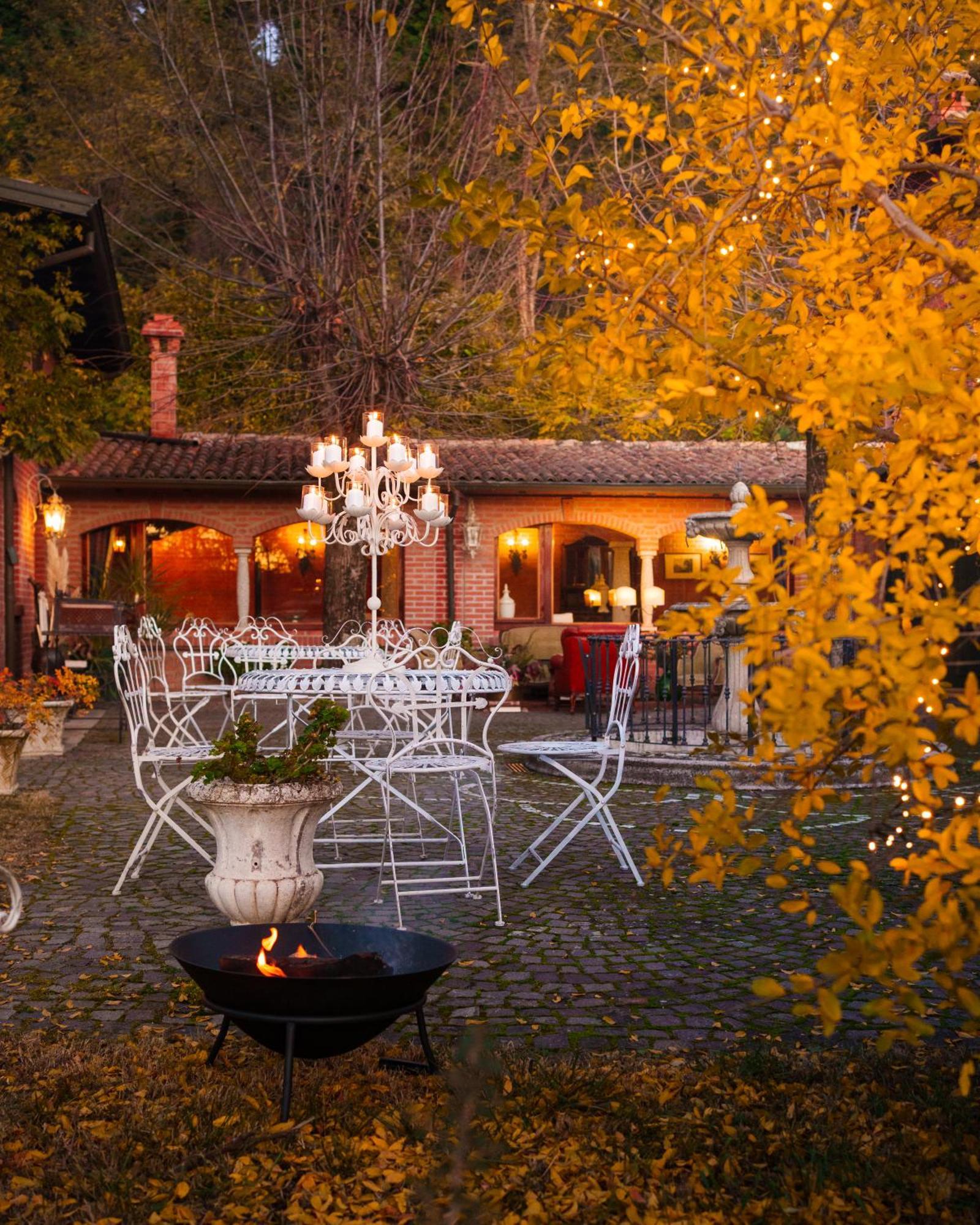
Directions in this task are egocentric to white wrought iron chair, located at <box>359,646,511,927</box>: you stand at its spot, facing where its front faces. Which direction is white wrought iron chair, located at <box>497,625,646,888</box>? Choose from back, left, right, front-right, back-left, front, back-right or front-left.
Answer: right

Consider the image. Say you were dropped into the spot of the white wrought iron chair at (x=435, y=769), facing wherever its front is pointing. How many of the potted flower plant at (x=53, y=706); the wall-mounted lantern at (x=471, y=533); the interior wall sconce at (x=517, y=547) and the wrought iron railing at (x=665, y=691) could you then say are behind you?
0

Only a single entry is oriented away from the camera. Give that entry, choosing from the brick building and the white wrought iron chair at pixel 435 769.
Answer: the white wrought iron chair

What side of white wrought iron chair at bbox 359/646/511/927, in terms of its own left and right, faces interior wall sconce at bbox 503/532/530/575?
front

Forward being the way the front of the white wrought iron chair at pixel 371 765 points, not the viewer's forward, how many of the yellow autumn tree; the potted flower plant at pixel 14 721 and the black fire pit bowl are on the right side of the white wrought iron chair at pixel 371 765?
1

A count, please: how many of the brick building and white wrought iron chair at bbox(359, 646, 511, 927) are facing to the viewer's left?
0

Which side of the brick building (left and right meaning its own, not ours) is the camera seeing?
front

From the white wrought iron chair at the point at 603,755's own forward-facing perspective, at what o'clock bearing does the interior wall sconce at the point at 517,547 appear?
The interior wall sconce is roughly at 3 o'clock from the white wrought iron chair.

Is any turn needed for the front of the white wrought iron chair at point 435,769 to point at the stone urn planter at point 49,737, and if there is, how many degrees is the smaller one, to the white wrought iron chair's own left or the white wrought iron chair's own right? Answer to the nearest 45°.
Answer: approximately 45° to the white wrought iron chair's own left

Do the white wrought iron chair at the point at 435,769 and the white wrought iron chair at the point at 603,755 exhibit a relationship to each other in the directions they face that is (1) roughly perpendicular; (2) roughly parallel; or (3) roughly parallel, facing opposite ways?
roughly perpendicular

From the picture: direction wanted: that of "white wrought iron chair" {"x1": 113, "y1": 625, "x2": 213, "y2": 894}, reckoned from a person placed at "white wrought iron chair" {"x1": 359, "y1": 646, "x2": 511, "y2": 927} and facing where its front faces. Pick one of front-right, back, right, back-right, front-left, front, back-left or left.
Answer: left

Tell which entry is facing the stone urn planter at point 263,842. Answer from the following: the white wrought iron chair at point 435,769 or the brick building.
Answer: the brick building

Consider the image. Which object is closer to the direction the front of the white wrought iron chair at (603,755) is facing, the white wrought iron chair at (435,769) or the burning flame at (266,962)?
the white wrought iron chair

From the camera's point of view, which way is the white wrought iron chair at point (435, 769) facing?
away from the camera

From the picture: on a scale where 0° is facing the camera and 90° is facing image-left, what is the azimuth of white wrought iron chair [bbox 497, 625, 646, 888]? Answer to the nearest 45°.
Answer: approximately 90°

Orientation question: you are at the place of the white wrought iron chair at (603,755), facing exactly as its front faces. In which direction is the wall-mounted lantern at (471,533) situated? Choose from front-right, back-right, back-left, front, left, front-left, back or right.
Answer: right

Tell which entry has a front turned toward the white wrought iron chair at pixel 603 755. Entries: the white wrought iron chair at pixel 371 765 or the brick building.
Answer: the brick building

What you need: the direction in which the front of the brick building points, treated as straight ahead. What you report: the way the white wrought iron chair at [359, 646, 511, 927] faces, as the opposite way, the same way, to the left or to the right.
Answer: the opposite way

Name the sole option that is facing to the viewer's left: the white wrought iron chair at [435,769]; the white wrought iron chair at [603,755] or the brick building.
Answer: the white wrought iron chair at [603,755]
